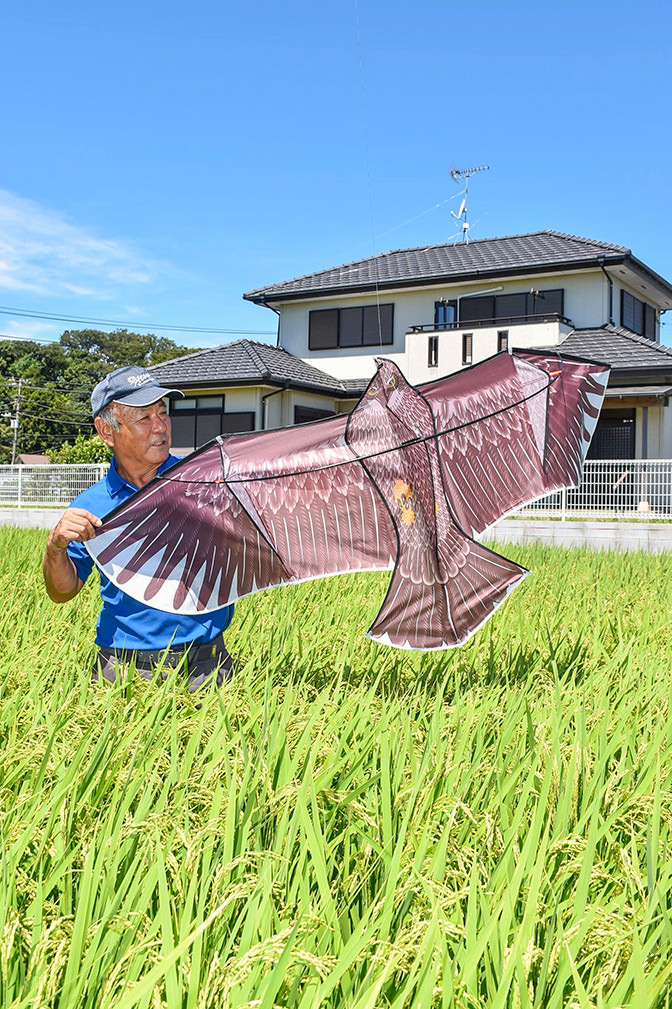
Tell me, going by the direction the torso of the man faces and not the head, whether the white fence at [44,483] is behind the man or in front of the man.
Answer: behind

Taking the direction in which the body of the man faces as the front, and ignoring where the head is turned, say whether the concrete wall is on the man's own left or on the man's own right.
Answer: on the man's own left

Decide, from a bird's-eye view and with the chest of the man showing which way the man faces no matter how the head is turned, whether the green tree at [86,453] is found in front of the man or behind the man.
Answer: behind

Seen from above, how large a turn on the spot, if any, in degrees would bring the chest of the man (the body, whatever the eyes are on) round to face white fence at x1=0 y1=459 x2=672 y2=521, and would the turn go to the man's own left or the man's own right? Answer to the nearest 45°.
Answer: approximately 90° to the man's own left

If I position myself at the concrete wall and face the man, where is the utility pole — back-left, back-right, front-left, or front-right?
back-right

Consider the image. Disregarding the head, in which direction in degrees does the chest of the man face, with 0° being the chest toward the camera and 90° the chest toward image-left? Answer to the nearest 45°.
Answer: approximately 315°

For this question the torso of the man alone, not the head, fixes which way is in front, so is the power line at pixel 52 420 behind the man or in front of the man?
behind

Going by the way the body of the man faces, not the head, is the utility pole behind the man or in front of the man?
behind

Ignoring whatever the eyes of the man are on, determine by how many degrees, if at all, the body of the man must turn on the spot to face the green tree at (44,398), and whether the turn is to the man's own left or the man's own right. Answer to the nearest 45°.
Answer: approximately 135° to the man's own left
